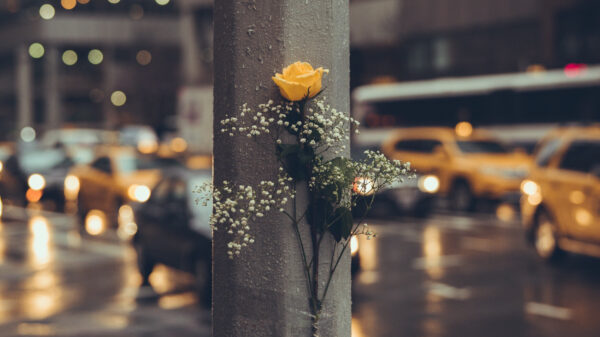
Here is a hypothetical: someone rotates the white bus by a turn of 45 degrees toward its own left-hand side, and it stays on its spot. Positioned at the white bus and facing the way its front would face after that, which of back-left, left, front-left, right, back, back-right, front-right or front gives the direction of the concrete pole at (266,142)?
front-left

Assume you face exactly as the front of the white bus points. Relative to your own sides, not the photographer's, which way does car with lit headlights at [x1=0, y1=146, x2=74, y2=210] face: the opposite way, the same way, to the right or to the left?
to the left

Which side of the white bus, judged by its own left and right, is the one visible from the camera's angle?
left

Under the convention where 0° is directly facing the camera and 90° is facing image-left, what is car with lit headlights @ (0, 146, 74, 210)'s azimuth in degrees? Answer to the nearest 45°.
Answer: approximately 45°

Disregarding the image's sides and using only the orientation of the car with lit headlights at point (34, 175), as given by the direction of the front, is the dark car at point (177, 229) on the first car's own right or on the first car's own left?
on the first car's own left

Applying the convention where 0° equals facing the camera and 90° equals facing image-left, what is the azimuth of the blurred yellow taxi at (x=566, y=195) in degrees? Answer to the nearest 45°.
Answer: approximately 45°

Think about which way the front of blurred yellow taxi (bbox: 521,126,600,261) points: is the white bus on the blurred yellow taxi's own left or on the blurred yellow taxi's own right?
on the blurred yellow taxi's own right
